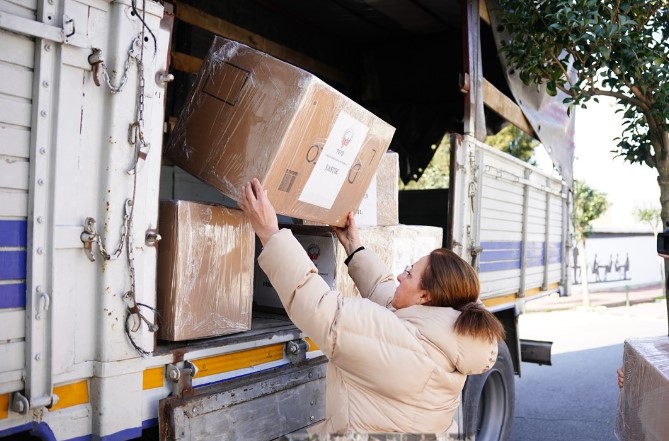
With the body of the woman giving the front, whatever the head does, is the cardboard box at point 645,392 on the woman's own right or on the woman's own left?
on the woman's own right

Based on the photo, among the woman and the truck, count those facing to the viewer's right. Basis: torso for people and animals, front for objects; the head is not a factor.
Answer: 0

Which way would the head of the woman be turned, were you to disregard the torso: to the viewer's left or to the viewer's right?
to the viewer's left

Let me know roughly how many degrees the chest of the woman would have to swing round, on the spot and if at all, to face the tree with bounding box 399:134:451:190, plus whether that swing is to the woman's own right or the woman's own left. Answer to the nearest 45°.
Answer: approximately 45° to the woman's own right

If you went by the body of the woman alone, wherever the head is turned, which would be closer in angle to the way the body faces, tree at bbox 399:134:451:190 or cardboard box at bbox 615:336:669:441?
the tree

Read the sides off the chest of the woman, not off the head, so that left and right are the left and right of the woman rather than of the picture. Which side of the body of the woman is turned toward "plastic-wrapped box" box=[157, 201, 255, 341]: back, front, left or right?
front

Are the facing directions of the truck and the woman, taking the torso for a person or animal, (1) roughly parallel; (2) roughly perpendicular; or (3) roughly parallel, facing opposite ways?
roughly perpendicular

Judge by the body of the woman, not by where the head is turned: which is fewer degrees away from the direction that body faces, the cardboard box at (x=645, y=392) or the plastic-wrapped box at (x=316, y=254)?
the plastic-wrapped box

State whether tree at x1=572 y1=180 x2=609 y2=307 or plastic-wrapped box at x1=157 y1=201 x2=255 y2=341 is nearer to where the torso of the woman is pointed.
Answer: the plastic-wrapped box

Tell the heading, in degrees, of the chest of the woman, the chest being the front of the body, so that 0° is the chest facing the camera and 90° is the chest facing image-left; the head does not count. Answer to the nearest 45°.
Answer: approximately 135°

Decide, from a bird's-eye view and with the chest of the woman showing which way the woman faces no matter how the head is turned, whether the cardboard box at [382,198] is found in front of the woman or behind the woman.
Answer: in front
